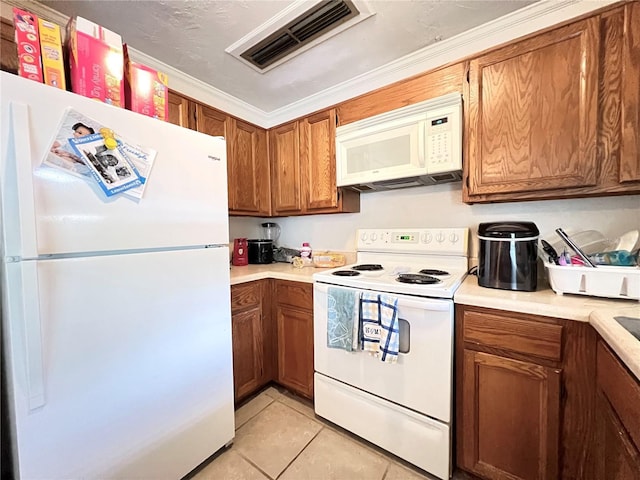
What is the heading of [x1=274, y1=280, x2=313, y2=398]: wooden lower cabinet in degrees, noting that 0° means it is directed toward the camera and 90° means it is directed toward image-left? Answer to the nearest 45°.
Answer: approximately 45°

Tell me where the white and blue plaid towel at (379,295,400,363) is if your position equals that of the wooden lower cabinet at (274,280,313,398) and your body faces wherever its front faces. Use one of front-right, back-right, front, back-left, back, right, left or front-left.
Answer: left

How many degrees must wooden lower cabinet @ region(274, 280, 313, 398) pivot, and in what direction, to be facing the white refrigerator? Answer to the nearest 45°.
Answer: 0° — it already faces it

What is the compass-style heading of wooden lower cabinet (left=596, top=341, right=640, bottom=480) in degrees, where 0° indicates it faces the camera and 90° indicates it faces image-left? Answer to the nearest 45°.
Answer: approximately 90°

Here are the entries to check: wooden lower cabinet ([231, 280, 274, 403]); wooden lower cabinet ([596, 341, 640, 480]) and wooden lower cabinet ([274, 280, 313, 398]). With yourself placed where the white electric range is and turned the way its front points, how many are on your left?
1

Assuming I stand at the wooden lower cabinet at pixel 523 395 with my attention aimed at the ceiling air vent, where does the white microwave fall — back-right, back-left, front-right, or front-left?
front-right

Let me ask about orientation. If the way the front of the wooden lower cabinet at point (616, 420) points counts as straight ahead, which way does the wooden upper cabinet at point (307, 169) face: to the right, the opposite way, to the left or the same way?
to the left

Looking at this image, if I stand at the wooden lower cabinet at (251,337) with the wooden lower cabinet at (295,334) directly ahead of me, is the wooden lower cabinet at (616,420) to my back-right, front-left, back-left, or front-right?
front-right
